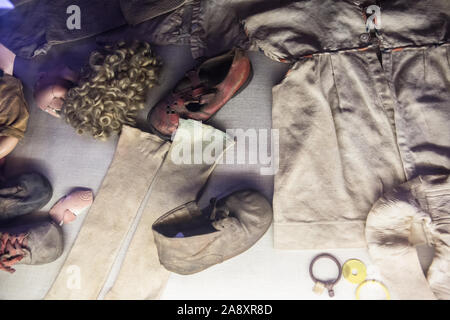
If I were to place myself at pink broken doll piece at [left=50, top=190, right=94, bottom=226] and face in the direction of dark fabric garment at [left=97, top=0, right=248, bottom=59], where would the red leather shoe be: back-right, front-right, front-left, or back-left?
front-right

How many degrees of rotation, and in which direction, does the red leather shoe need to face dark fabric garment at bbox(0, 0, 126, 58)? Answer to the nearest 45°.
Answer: approximately 90° to its right

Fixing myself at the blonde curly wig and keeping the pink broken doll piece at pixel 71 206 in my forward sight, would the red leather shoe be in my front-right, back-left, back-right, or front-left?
back-left
